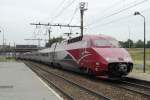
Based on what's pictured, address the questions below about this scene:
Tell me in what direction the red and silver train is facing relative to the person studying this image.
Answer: facing the viewer and to the right of the viewer

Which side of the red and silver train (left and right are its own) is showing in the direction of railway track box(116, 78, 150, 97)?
front
